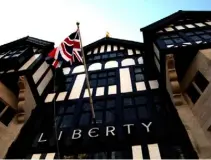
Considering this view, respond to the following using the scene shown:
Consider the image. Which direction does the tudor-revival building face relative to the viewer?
toward the camera
